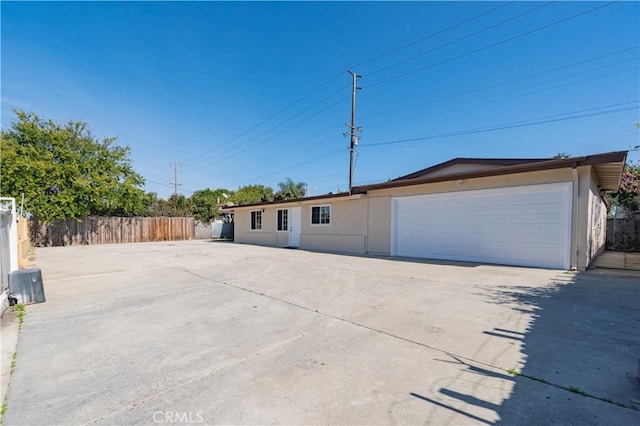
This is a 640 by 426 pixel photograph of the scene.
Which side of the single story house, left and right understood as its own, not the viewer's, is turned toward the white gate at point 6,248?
front

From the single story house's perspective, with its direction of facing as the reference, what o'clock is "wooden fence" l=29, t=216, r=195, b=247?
The wooden fence is roughly at 2 o'clock from the single story house.

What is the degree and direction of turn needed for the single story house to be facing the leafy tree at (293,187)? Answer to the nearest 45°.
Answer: approximately 90° to its right

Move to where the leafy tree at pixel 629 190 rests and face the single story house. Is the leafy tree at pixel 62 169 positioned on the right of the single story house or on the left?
right

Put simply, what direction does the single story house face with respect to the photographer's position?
facing the viewer and to the left of the viewer

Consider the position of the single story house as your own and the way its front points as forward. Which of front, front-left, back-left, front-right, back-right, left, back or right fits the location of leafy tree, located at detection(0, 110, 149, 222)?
front-right

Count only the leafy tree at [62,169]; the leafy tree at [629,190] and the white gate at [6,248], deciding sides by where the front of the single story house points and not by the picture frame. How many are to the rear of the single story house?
1
